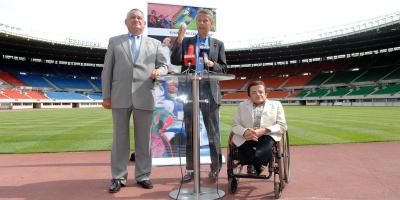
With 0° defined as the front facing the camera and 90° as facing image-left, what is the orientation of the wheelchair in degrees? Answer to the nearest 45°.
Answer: approximately 0°

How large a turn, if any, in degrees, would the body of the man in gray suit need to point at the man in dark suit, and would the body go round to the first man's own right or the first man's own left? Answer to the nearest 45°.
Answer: approximately 90° to the first man's own left

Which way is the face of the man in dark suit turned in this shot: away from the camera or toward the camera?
toward the camera

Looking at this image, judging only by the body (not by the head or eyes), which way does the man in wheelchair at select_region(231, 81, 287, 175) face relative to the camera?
toward the camera

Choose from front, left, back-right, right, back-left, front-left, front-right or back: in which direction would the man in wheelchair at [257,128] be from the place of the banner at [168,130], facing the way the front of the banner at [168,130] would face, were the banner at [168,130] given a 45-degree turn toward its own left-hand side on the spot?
front

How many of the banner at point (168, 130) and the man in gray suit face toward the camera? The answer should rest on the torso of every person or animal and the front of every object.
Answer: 2

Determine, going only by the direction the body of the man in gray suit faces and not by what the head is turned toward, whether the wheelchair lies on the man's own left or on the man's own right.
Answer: on the man's own left

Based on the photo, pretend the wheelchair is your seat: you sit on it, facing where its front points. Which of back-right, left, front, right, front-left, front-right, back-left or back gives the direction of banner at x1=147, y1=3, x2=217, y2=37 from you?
back-right

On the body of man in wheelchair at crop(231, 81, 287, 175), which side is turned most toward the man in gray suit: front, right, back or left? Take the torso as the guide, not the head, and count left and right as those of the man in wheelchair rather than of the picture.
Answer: right

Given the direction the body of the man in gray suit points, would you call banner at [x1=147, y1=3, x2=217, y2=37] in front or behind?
behind

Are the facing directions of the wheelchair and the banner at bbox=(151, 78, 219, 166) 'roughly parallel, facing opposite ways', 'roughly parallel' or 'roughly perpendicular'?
roughly parallel

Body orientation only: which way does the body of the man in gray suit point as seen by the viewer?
toward the camera

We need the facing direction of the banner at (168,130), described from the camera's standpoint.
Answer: facing the viewer

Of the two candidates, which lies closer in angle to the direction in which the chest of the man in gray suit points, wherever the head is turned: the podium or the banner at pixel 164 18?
the podium
